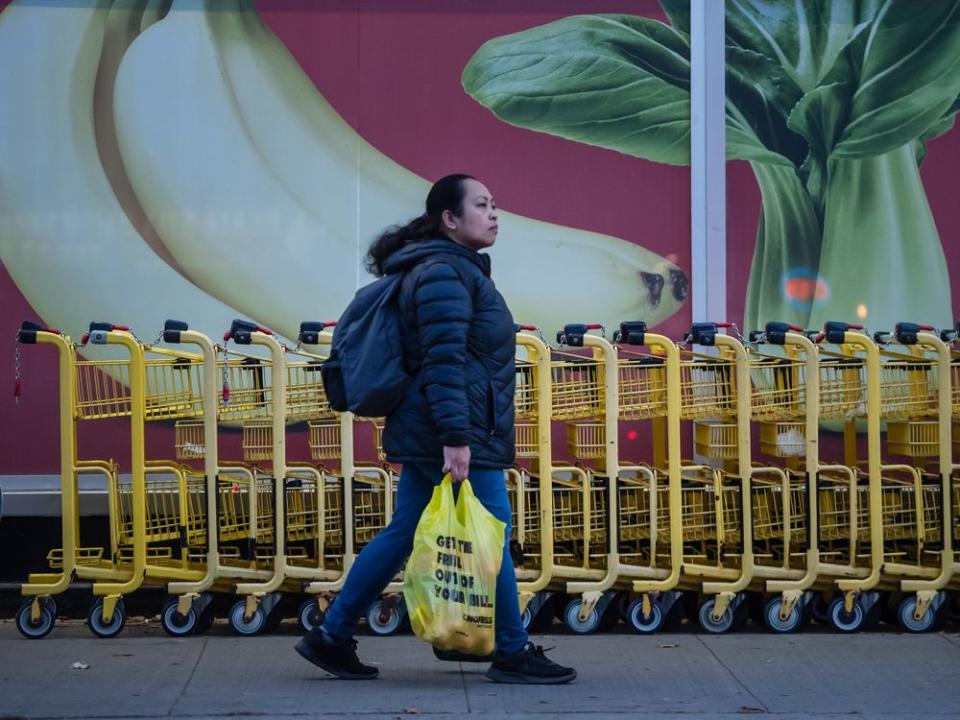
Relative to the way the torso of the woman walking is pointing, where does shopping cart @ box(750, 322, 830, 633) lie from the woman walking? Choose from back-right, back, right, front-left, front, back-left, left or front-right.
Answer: front-left

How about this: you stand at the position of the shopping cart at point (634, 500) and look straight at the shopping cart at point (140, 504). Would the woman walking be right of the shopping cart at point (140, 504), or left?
left

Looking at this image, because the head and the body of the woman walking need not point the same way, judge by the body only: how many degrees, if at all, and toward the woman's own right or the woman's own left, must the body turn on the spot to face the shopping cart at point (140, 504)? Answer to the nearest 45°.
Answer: approximately 135° to the woman's own left

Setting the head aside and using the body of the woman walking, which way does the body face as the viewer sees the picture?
to the viewer's right

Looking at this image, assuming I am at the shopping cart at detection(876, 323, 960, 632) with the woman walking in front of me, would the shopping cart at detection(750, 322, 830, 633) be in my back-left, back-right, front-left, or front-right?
front-right

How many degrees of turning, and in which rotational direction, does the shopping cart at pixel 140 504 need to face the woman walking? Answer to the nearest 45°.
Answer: approximately 45° to its right

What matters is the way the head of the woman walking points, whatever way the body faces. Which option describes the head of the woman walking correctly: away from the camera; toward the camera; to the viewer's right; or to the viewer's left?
to the viewer's right

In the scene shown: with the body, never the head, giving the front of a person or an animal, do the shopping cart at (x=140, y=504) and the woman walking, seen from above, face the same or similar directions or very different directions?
same or similar directions

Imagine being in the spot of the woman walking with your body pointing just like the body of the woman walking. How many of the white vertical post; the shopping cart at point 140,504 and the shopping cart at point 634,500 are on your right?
0

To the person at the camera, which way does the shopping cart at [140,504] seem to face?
facing to the right of the viewer

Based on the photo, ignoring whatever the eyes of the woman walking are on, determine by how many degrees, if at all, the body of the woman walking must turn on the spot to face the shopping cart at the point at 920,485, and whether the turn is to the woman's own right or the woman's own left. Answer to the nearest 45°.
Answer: approximately 45° to the woman's own left

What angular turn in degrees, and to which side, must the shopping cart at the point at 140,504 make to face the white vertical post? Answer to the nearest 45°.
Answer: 0° — it already faces it

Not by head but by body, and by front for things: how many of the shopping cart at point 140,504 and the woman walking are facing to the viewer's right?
2

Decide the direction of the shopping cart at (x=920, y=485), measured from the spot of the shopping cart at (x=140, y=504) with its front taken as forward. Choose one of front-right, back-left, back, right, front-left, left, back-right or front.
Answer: front
